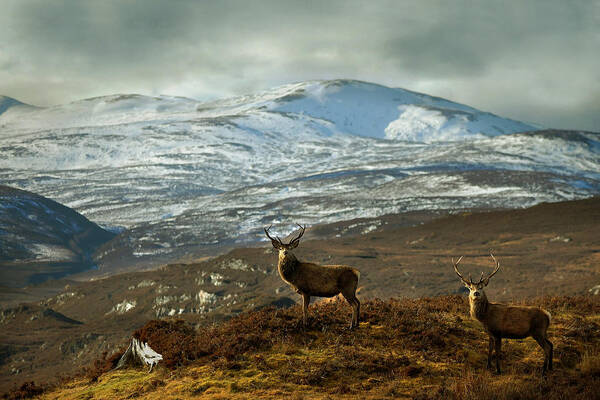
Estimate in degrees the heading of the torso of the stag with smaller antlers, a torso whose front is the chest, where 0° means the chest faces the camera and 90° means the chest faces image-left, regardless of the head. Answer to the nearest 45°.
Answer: approximately 90°

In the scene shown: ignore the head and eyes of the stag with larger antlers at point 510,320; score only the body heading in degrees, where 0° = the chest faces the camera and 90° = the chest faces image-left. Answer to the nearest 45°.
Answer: approximately 90°

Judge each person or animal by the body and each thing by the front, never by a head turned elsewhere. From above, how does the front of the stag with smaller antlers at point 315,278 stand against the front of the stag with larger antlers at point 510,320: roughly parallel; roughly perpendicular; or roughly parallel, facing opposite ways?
roughly parallel

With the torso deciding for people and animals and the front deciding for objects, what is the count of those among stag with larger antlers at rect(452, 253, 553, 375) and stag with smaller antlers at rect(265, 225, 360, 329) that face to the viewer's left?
2
